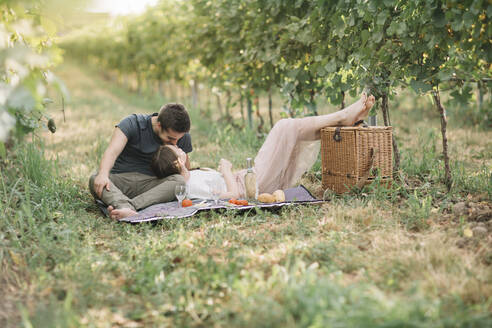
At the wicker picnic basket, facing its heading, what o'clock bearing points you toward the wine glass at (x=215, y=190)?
The wine glass is roughly at 1 o'clock from the wicker picnic basket.

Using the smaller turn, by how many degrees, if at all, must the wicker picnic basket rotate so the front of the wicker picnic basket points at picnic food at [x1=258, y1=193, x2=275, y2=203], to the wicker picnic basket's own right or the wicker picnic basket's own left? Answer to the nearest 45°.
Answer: approximately 45° to the wicker picnic basket's own right

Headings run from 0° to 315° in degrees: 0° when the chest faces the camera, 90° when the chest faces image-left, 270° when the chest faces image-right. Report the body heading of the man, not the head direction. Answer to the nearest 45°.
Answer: approximately 315°

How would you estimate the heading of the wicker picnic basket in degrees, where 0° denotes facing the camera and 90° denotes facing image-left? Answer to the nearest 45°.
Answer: approximately 45°
